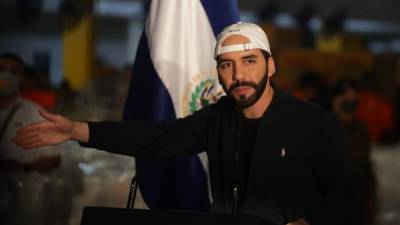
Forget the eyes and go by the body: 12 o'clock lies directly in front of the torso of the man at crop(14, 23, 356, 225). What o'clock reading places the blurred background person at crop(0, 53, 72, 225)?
The blurred background person is roughly at 3 o'clock from the man.

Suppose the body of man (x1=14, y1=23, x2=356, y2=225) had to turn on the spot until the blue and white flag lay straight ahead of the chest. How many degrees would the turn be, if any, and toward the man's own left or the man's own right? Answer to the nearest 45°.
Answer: approximately 135° to the man's own right

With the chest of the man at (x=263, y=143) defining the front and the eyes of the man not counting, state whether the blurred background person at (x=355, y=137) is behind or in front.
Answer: behind

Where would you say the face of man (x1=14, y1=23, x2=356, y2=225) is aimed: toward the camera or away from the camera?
toward the camera

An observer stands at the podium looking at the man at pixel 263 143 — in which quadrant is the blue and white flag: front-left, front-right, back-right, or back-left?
front-left

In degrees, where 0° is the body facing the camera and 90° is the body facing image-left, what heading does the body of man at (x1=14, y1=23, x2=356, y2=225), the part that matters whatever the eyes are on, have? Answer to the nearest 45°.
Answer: approximately 45°
